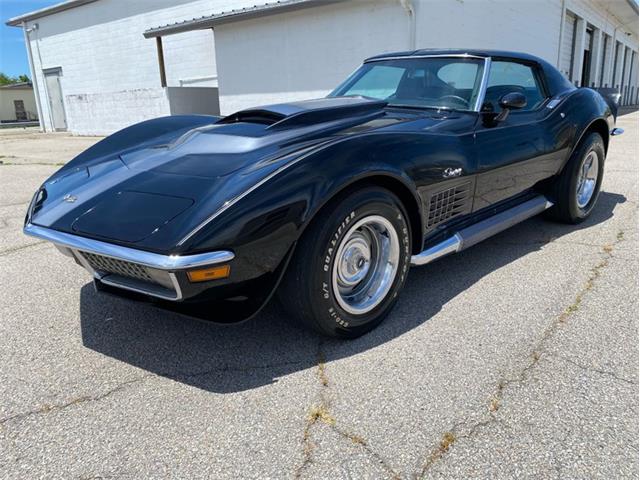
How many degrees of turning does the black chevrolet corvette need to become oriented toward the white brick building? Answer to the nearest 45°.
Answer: approximately 135° to its right
